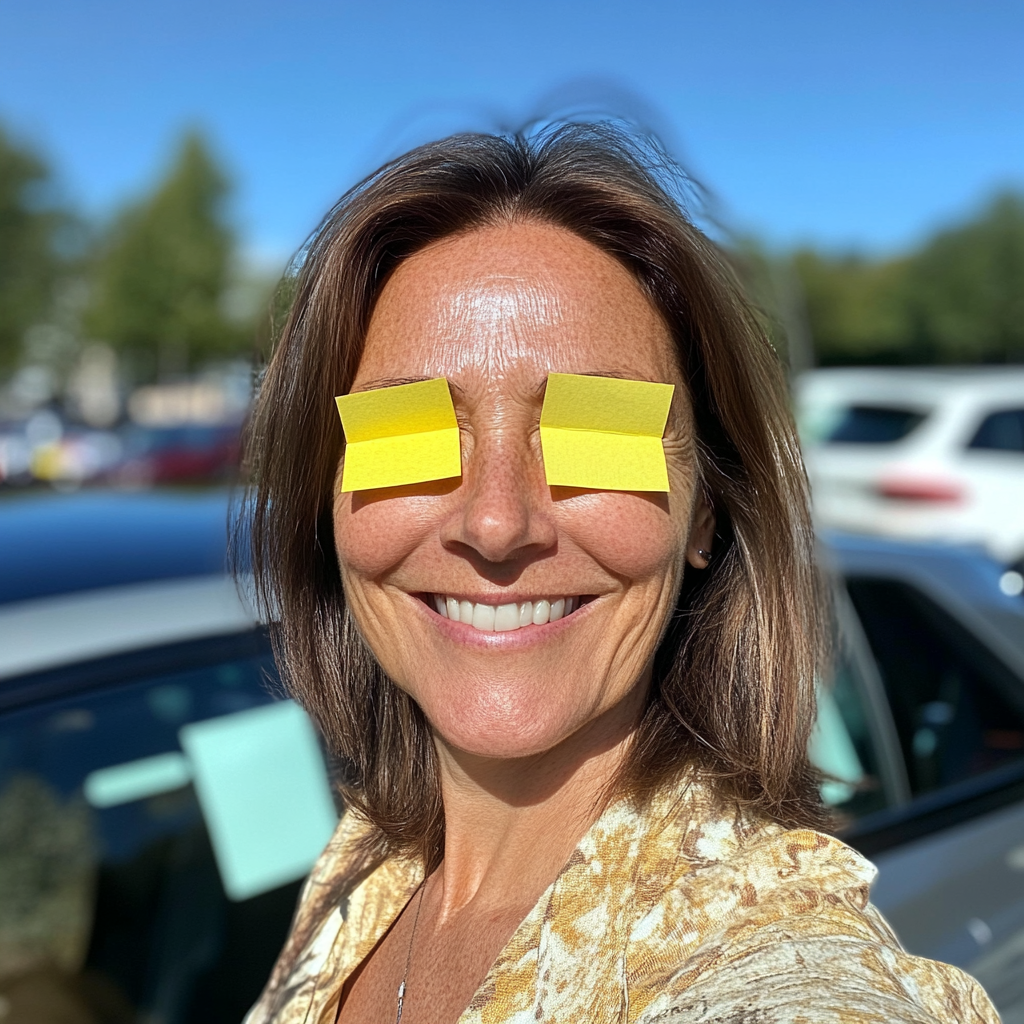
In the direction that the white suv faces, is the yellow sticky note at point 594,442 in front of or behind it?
behind

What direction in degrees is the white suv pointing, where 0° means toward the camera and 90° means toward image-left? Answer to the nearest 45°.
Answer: approximately 225°

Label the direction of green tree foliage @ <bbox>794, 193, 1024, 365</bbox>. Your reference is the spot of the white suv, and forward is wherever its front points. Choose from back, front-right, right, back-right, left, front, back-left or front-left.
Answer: front-left

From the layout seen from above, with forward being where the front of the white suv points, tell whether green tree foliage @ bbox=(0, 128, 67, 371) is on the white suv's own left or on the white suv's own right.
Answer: on the white suv's own left

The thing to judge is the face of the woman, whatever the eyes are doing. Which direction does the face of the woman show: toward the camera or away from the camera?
toward the camera

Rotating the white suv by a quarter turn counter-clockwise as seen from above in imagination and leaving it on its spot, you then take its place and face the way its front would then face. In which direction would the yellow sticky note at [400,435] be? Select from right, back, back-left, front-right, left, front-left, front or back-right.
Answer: back-left

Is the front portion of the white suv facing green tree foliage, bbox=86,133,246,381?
no

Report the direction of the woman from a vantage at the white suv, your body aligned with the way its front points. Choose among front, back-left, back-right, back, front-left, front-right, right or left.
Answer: back-right

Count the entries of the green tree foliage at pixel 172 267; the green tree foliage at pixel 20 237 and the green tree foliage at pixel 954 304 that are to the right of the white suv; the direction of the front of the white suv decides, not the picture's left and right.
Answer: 0
